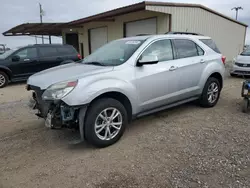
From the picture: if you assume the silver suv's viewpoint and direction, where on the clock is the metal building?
The metal building is roughly at 5 o'clock from the silver suv.

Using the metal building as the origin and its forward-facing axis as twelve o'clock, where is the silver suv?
The silver suv is roughly at 11 o'clock from the metal building.

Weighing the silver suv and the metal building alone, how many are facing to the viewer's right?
0

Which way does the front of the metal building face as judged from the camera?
facing the viewer and to the left of the viewer

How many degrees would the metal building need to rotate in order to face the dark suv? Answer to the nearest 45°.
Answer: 0° — it already faces it

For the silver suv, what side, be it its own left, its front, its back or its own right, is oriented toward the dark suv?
right

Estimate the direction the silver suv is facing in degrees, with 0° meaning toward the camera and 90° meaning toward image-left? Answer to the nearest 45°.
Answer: approximately 45°
